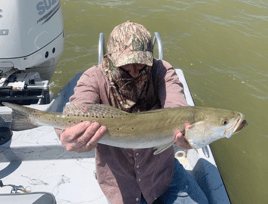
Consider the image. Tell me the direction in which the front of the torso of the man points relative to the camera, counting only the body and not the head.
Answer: toward the camera

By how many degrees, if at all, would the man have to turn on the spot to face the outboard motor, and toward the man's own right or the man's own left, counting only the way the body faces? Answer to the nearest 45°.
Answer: approximately 135° to the man's own right

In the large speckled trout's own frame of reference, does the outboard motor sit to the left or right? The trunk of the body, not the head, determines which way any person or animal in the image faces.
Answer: on its left

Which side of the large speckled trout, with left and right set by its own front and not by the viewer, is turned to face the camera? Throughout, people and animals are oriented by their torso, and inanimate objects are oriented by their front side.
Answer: right
